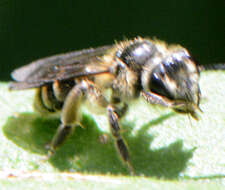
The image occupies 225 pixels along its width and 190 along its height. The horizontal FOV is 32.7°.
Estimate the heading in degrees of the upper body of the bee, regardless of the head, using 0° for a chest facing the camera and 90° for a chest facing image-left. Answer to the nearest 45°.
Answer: approximately 270°
